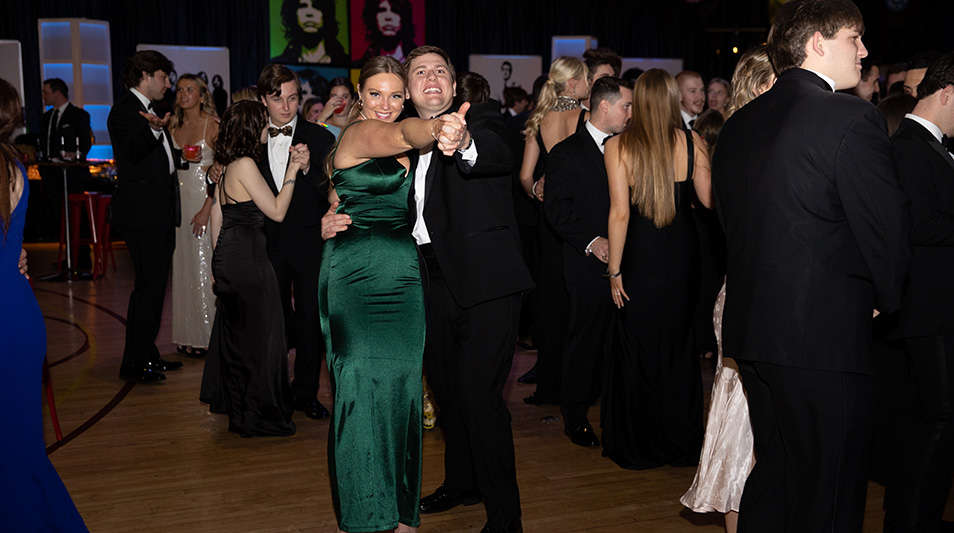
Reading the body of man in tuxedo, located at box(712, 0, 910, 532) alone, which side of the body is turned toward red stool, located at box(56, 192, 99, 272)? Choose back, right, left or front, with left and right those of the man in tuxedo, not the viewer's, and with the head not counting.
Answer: left

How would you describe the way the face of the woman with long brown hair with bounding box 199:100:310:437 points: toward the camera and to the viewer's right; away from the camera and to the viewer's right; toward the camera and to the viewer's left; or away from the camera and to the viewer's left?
away from the camera and to the viewer's right

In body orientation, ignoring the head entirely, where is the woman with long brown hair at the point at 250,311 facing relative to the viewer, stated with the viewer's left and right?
facing away from the viewer and to the right of the viewer

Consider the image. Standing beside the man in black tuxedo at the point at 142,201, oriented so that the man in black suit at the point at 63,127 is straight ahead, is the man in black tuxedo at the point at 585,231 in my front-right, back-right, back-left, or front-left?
back-right

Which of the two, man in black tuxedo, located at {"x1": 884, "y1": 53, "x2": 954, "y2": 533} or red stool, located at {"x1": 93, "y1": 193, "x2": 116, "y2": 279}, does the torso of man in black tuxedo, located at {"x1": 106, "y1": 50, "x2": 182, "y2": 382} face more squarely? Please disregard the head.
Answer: the man in black tuxedo

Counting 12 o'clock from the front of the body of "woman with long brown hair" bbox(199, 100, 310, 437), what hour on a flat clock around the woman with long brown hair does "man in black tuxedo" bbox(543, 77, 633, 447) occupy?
The man in black tuxedo is roughly at 2 o'clock from the woman with long brown hair.

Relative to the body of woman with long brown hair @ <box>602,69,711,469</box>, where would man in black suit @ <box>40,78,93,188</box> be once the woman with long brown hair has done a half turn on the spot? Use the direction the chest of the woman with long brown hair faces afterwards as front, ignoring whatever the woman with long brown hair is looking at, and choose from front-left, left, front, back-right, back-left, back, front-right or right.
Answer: back-right

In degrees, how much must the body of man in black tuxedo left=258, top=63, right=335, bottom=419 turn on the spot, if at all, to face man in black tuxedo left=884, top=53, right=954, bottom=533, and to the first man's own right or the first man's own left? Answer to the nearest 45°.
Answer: approximately 45° to the first man's own left

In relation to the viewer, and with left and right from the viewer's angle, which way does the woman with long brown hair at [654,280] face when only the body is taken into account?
facing away from the viewer

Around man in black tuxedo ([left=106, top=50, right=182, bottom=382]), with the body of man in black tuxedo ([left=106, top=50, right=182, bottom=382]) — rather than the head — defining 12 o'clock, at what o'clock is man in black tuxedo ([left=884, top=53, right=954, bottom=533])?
man in black tuxedo ([left=884, top=53, right=954, bottom=533]) is roughly at 2 o'clock from man in black tuxedo ([left=106, top=50, right=182, bottom=382]).
